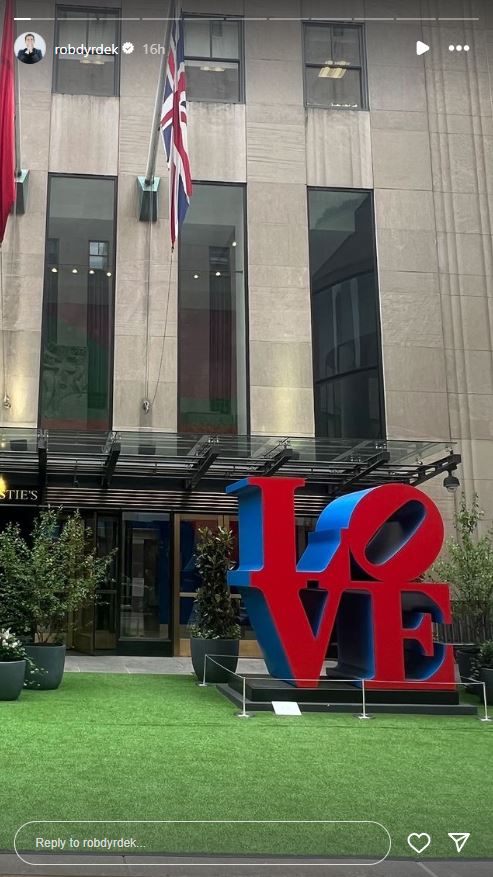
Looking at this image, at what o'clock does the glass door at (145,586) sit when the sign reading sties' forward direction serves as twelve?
The glass door is roughly at 9 o'clock from the sign reading sties.

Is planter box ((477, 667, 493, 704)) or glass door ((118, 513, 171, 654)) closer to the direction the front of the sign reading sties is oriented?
the planter box

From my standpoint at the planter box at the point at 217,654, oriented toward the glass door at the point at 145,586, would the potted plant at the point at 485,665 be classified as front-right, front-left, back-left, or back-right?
back-right

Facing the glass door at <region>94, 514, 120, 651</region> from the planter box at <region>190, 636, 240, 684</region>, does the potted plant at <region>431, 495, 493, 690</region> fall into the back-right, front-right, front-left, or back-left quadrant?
back-right

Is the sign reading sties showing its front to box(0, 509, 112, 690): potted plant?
yes

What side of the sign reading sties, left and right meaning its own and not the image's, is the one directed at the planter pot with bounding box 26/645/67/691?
front

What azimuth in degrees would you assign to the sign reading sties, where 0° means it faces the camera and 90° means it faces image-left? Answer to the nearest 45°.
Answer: approximately 0°

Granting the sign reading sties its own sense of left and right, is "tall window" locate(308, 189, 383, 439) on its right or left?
on its left
